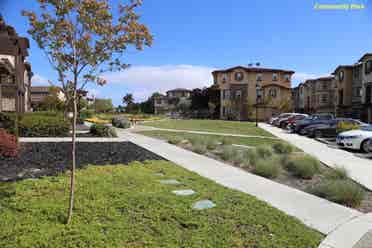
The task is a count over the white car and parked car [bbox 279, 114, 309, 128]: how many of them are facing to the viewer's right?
0

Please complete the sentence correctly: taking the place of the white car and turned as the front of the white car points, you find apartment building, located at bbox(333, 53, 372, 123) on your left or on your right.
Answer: on your right

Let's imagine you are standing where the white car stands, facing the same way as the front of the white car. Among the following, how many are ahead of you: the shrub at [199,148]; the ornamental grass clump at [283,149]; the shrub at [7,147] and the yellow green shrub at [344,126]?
3

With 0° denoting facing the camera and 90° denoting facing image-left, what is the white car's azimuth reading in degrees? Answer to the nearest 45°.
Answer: approximately 45°

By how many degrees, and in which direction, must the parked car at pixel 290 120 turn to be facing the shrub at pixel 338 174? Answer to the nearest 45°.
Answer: approximately 45° to its left

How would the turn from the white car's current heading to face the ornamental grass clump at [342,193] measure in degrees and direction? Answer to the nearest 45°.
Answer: approximately 45° to its left

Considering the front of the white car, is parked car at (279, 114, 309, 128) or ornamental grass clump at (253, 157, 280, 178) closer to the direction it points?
the ornamental grass clump

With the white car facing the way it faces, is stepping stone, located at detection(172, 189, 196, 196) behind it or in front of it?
in front

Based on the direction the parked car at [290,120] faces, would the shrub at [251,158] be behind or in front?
in front

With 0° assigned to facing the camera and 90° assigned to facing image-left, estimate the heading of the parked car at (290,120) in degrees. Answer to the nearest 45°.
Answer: approximately 45°

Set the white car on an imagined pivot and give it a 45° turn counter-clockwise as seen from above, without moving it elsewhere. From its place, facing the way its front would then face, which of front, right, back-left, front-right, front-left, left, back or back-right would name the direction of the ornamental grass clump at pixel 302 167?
front

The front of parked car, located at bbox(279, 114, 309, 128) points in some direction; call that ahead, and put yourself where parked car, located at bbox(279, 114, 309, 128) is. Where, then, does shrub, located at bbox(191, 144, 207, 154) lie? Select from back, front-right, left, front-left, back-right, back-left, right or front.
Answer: front-left
